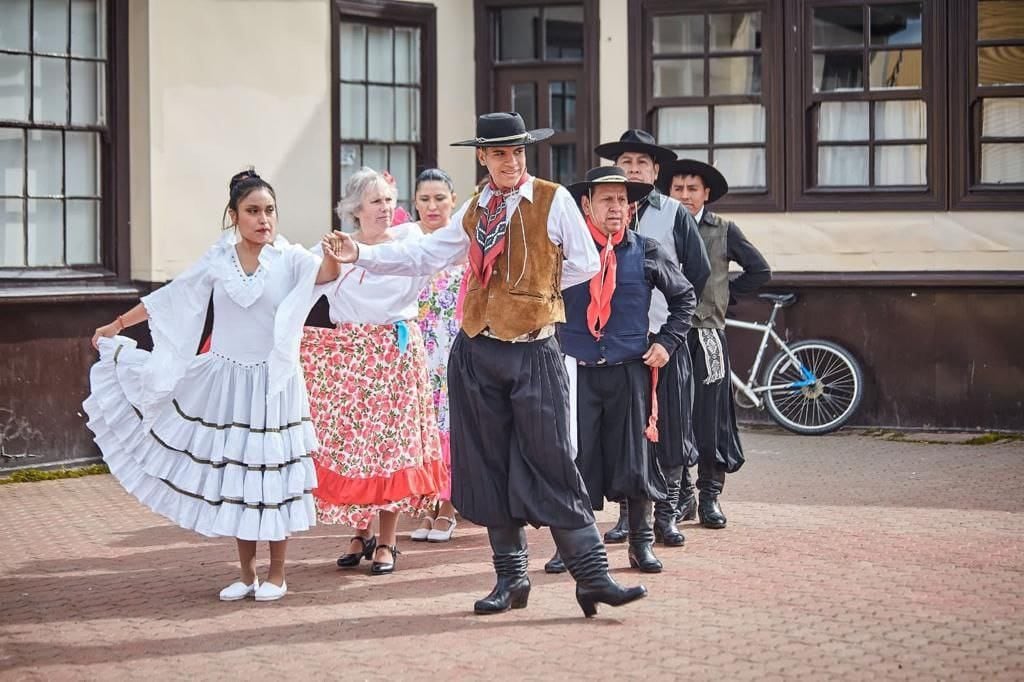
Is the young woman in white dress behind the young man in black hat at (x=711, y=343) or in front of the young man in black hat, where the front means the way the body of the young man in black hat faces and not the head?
in front

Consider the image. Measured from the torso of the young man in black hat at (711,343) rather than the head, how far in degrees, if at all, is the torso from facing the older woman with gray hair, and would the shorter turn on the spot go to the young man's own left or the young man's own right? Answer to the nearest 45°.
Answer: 0° — they already face them

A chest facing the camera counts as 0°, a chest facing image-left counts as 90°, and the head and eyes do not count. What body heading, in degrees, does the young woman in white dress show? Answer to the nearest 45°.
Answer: approximately 0°

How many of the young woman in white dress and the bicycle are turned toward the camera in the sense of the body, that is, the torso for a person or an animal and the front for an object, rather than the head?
1

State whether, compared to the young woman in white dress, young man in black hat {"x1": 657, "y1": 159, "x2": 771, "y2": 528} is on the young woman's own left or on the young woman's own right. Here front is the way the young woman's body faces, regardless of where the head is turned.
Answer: on the young woman's own left

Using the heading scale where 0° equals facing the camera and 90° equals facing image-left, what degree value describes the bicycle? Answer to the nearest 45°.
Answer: approximately 90°

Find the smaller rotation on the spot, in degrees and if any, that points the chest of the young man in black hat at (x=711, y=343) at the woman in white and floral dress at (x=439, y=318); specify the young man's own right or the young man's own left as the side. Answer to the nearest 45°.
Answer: approximately 45° to the young man's own right

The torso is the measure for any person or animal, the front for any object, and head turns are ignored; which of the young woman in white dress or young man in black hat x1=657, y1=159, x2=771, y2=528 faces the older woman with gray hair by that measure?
the young man in black hat

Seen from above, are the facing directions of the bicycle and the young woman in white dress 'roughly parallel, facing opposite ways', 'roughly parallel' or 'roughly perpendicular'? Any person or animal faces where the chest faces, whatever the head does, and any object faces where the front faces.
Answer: roughly perpendicular

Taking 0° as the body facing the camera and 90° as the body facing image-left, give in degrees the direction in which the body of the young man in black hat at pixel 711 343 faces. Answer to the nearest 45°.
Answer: approximately 45°
